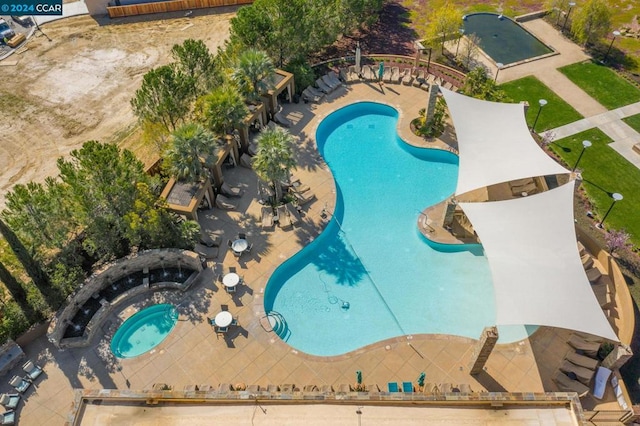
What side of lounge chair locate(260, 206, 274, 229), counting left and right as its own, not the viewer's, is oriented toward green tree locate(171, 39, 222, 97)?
back

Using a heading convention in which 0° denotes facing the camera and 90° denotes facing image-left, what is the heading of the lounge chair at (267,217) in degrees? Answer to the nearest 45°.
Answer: approximately 0°

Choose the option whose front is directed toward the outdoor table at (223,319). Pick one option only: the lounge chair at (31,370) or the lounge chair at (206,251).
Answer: the lounge chair at (31,370)

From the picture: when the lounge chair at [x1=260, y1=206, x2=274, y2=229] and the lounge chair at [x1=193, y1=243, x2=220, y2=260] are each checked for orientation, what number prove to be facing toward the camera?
1

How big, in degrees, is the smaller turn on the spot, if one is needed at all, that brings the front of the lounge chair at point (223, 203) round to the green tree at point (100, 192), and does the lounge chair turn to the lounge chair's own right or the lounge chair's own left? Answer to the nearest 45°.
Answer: approximately 135° to the lounge chair's own right

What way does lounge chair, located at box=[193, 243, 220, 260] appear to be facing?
to the viewer's right

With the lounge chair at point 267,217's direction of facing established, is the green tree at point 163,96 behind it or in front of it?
behind

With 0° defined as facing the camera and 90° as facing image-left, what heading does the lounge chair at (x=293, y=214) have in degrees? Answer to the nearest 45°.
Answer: approximately 315°

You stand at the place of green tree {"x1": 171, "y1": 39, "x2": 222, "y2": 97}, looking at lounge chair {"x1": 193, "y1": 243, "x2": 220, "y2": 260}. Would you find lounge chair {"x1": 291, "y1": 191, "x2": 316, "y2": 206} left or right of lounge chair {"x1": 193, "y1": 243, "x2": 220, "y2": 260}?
left

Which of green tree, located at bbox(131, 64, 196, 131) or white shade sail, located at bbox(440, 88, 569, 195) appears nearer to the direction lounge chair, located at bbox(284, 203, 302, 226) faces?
the white shade sail

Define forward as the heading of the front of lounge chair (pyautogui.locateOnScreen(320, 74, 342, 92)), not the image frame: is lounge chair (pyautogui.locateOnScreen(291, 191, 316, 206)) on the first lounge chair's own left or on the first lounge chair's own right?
on the first lounge chair's own right

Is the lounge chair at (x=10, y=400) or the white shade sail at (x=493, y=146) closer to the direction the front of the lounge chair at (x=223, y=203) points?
the white shade sail

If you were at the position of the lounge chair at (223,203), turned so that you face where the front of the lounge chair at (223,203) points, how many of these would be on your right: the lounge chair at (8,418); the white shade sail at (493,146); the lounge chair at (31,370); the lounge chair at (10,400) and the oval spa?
4

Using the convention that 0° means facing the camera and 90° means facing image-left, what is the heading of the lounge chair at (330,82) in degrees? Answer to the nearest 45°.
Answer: approximately 315°

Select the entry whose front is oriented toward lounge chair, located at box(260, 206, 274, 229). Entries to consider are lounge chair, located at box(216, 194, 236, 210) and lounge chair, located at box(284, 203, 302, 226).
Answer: lounge chair, located at box(216, 194, 236, 210)

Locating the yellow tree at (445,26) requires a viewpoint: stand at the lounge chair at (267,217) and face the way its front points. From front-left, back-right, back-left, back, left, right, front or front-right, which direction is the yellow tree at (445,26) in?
back-left

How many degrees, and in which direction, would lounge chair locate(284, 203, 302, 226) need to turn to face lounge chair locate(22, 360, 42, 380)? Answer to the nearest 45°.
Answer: approximately 90° to its right
